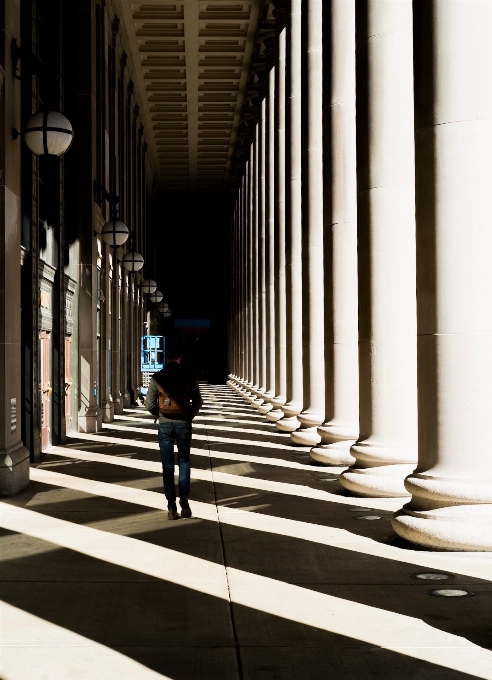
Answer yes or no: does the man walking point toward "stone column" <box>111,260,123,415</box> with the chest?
yes

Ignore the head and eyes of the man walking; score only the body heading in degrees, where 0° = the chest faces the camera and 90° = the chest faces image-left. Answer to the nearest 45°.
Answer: approximately 180°

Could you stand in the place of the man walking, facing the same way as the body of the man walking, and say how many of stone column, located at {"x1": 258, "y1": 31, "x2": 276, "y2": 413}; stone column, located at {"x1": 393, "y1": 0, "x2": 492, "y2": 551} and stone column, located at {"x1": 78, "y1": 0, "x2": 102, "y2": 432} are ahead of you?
2

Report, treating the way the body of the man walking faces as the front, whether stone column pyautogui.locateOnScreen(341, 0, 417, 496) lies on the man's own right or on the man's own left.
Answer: on the man's own right

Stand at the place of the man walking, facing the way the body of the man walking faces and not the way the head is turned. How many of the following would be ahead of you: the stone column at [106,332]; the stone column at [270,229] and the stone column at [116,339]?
3

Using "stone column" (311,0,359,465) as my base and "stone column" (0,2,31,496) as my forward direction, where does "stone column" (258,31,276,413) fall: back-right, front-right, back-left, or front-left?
back-right

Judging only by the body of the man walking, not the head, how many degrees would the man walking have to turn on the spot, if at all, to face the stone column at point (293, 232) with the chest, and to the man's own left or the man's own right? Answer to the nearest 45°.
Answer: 0° — they already face it

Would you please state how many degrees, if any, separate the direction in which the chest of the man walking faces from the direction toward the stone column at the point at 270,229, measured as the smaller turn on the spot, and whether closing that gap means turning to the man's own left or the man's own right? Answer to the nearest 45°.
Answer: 0° — they already face it

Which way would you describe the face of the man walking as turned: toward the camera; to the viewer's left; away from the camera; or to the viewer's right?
away from the camera
